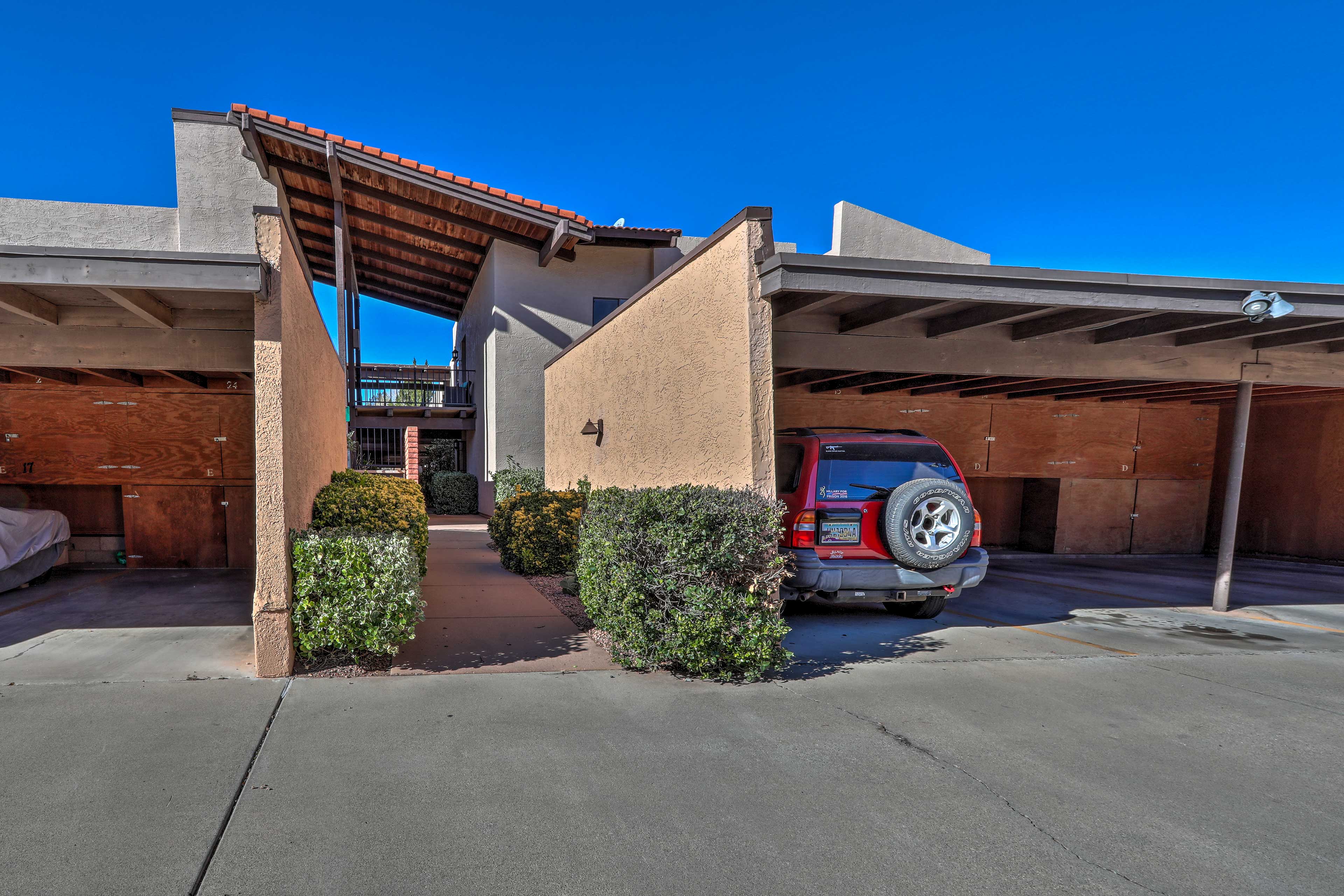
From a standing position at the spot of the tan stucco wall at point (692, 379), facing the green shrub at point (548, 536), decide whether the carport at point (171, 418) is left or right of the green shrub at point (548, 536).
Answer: left

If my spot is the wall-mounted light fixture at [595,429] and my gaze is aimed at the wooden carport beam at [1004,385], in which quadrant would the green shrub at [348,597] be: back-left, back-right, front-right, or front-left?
back-right

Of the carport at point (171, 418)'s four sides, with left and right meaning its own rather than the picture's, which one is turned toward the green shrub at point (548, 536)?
left

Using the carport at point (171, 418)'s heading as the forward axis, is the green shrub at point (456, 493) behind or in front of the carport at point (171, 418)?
behind

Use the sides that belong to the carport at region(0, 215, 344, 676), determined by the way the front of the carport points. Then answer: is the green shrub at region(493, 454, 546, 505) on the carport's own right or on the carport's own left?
on the carport's own left

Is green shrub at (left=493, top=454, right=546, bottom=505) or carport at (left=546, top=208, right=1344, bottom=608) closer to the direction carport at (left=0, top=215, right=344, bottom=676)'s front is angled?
the carport

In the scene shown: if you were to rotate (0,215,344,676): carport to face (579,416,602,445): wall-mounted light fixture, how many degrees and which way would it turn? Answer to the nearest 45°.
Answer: approximately 90° to its left

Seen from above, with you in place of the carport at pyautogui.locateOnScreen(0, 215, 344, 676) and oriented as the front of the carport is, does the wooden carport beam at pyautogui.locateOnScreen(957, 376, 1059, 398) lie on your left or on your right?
on your left

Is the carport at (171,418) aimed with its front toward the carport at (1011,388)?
no

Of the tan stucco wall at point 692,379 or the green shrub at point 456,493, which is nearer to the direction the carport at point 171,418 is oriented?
the tan stucco wall

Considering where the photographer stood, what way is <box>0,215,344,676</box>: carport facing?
facing the viewer
